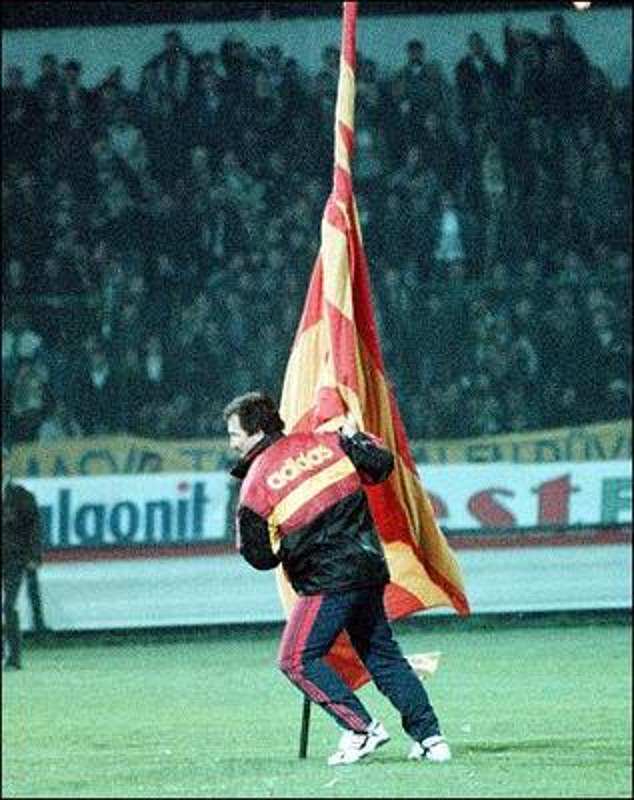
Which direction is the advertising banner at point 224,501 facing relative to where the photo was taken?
toward the camera

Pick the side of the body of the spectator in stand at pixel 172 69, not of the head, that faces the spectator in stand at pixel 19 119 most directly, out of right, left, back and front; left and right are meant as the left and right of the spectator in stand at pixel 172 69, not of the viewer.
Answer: right

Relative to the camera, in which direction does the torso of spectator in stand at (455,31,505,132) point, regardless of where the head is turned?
toward the camera

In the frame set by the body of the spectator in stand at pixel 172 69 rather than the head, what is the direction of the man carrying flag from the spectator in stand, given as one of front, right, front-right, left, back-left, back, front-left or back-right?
front

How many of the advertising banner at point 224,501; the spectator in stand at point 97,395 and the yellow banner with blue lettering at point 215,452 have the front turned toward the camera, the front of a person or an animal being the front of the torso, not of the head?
3

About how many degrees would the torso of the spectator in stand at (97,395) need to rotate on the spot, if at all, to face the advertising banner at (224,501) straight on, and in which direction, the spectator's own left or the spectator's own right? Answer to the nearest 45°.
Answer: approximately 45° to the spectator's own left

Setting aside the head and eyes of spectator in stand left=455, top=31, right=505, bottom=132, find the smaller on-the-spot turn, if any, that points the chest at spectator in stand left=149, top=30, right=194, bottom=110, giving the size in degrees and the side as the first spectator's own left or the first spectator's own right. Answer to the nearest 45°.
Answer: approximately 90° to the first spectator's own right

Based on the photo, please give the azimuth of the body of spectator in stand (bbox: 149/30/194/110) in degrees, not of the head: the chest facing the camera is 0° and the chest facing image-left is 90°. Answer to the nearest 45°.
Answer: approximately 0°

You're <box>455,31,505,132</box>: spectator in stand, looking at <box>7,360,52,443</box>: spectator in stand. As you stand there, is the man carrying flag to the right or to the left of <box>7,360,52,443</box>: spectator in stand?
left

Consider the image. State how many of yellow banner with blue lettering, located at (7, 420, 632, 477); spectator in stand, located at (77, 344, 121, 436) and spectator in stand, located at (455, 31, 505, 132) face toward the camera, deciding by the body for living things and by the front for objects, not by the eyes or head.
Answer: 3

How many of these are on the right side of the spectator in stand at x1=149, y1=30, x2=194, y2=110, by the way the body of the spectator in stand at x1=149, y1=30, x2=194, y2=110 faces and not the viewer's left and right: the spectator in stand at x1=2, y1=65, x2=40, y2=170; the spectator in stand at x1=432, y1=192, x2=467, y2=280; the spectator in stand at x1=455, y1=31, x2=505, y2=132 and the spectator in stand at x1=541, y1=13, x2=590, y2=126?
1

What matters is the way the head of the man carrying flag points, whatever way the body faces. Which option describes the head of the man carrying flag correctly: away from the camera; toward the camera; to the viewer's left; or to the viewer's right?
to the viewer's left

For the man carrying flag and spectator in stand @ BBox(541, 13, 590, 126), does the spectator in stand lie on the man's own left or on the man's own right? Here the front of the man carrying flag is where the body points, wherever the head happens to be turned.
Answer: on the man's own right

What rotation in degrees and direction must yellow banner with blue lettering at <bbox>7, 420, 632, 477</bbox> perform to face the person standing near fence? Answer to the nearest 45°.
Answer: approximately 45° to its right
